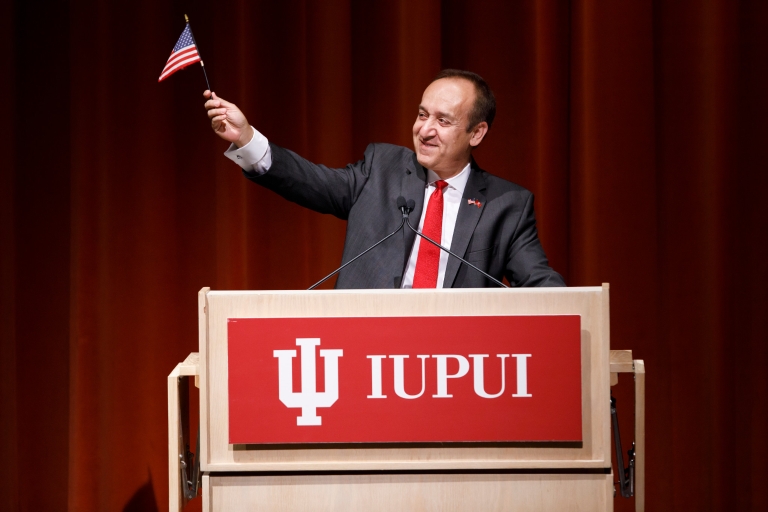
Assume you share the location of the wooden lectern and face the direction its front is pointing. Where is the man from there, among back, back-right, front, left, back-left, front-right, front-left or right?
back

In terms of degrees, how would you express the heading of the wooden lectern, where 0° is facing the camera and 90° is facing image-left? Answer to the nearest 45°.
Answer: approximately 0°

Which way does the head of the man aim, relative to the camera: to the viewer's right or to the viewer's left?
to the viewer's left
